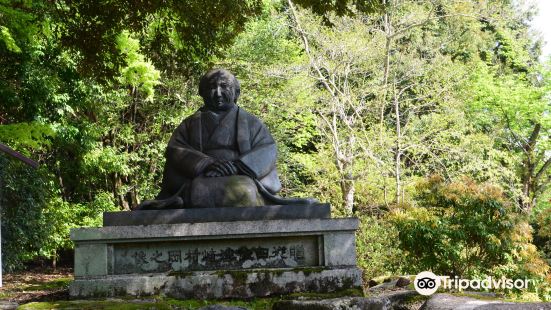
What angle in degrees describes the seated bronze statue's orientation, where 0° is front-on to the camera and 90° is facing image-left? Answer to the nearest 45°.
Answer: approximately 0°

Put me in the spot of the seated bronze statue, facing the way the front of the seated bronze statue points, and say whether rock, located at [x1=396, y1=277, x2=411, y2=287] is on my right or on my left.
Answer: on my left

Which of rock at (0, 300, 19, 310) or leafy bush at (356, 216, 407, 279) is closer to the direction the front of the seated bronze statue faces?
the rock

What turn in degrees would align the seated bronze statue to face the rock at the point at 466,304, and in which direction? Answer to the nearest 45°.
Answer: approximately 45° to its left

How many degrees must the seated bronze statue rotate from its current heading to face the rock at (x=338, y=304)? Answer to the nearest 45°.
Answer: approximately 45° to its left

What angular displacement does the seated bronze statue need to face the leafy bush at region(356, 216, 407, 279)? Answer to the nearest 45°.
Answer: approximately 135° to its left

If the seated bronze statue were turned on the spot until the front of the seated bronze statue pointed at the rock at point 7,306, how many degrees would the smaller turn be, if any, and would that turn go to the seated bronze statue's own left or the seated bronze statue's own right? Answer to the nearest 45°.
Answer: approximately 45° to the seated bronze statue's own right
